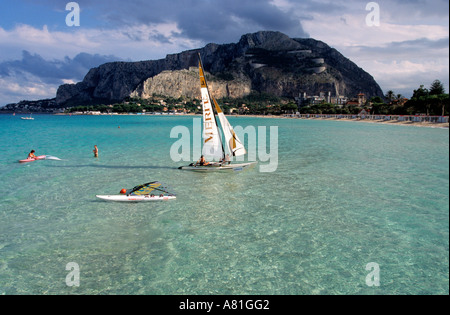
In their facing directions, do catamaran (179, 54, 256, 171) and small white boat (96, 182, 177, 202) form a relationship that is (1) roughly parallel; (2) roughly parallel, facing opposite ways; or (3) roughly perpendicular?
roughly parallel, facing opposite ways

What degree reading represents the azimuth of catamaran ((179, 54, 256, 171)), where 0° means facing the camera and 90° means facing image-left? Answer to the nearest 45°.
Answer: approximately 270°

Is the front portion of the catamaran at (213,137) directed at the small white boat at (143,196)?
no

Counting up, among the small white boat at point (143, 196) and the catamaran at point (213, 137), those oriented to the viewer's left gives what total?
1

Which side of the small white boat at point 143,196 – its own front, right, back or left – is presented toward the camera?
left

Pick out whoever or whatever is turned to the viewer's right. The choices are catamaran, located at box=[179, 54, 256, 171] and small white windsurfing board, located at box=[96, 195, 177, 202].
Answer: the catamaran

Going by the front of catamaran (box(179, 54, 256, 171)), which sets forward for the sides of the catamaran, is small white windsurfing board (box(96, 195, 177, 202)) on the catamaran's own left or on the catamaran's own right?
on the catamaran's own right

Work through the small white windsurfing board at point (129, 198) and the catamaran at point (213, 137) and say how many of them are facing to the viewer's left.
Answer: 1

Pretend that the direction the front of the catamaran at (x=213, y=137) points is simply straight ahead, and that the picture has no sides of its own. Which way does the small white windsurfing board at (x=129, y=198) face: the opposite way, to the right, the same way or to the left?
the opposite way

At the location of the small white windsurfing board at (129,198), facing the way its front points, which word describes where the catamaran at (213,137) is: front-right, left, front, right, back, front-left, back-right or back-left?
back-right

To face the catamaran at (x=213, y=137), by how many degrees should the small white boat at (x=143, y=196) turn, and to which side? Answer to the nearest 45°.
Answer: approximately 135° to its right
